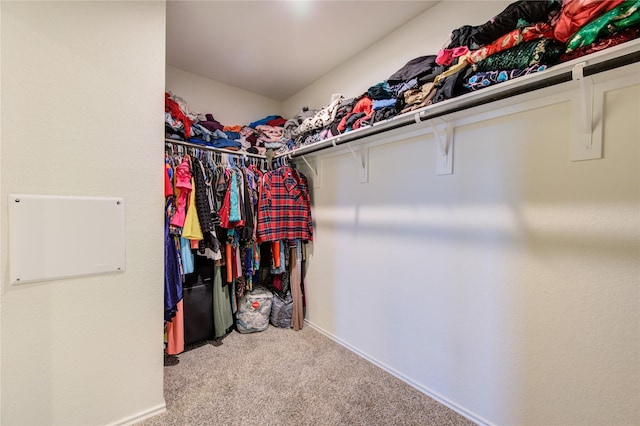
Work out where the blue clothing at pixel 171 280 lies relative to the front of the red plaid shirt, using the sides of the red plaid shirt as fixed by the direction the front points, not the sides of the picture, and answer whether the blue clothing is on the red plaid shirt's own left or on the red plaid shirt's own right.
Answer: on the red plaid shirt's own right

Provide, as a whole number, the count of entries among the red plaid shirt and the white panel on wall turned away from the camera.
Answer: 0

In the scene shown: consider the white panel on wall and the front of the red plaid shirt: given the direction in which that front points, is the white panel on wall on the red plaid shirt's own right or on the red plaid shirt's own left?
on the red plaid shirt's own right

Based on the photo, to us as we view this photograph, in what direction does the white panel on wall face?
facing the viewer and to the right of the viewer

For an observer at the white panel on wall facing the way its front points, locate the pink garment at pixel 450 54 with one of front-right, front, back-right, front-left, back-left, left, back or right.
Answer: front

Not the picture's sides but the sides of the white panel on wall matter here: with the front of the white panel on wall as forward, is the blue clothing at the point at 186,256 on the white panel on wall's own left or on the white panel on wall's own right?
on the white panel on wall's own left

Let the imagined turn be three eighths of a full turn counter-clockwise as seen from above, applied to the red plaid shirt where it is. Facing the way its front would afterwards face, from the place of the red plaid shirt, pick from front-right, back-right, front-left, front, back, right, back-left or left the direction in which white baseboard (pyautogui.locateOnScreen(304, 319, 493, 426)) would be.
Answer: right

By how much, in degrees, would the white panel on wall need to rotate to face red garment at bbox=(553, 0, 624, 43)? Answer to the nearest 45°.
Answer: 0° — it already faces it

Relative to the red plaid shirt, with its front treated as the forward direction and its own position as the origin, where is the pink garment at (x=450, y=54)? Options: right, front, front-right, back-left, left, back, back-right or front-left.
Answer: front-left

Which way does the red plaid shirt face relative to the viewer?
toward the camera
